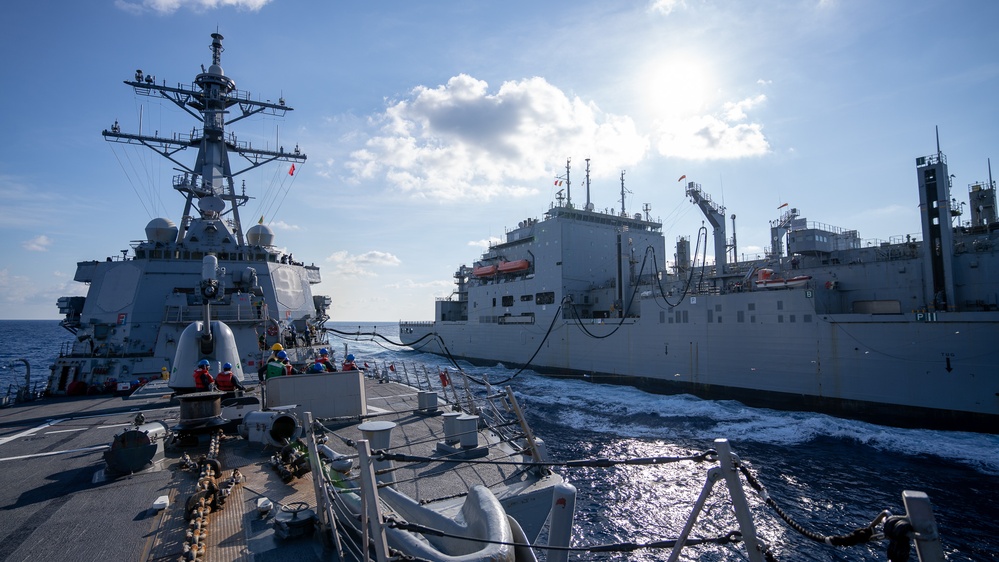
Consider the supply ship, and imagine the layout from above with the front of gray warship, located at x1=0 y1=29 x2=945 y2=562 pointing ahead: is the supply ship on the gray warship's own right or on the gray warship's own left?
on the gray warship's own left

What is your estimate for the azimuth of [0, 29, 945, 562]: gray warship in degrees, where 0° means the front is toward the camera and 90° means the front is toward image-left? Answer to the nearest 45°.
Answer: approximately 0°
